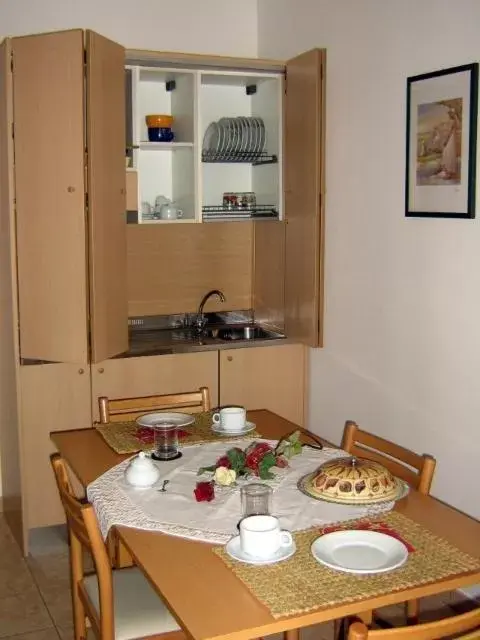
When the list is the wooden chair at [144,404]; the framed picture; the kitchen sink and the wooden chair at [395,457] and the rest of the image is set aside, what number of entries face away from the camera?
0

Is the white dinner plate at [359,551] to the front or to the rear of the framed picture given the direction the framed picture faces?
to the front

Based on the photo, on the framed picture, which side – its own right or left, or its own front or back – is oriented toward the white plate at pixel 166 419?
front

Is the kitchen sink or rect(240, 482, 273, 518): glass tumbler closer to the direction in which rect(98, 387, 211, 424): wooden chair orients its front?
the glass tumbler

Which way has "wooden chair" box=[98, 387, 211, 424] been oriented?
toward the camera

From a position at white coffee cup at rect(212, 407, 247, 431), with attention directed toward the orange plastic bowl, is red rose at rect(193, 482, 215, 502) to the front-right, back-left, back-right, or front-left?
back-left

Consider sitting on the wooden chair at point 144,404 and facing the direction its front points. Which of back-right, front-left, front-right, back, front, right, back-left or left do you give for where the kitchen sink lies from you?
back

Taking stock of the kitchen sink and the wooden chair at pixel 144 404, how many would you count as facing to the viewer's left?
0

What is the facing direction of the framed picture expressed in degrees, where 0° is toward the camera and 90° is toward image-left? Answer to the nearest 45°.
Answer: approximately 45°

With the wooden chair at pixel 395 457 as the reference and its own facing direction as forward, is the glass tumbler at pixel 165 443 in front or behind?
in front

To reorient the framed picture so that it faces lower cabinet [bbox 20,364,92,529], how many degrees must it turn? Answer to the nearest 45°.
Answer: approximately 45° to its right

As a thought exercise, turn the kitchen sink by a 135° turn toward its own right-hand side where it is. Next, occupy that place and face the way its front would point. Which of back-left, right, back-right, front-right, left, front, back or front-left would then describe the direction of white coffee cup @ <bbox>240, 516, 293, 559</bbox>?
left

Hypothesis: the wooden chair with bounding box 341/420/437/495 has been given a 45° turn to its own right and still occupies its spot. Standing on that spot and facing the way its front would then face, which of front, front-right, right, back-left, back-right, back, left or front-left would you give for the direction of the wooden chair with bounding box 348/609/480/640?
left

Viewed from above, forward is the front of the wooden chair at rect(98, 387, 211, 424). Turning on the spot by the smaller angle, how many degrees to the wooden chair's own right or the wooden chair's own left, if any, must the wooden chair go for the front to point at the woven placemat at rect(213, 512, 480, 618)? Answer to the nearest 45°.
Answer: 0° — it already faces it

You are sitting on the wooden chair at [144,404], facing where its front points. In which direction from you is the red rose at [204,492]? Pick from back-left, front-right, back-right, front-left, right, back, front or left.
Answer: front

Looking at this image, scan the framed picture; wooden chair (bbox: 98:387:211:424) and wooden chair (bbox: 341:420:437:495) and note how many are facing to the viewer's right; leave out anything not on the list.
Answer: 0

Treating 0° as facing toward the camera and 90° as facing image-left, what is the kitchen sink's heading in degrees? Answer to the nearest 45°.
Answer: approximately 315°

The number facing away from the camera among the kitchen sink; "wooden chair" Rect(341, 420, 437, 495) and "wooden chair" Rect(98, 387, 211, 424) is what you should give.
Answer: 0
